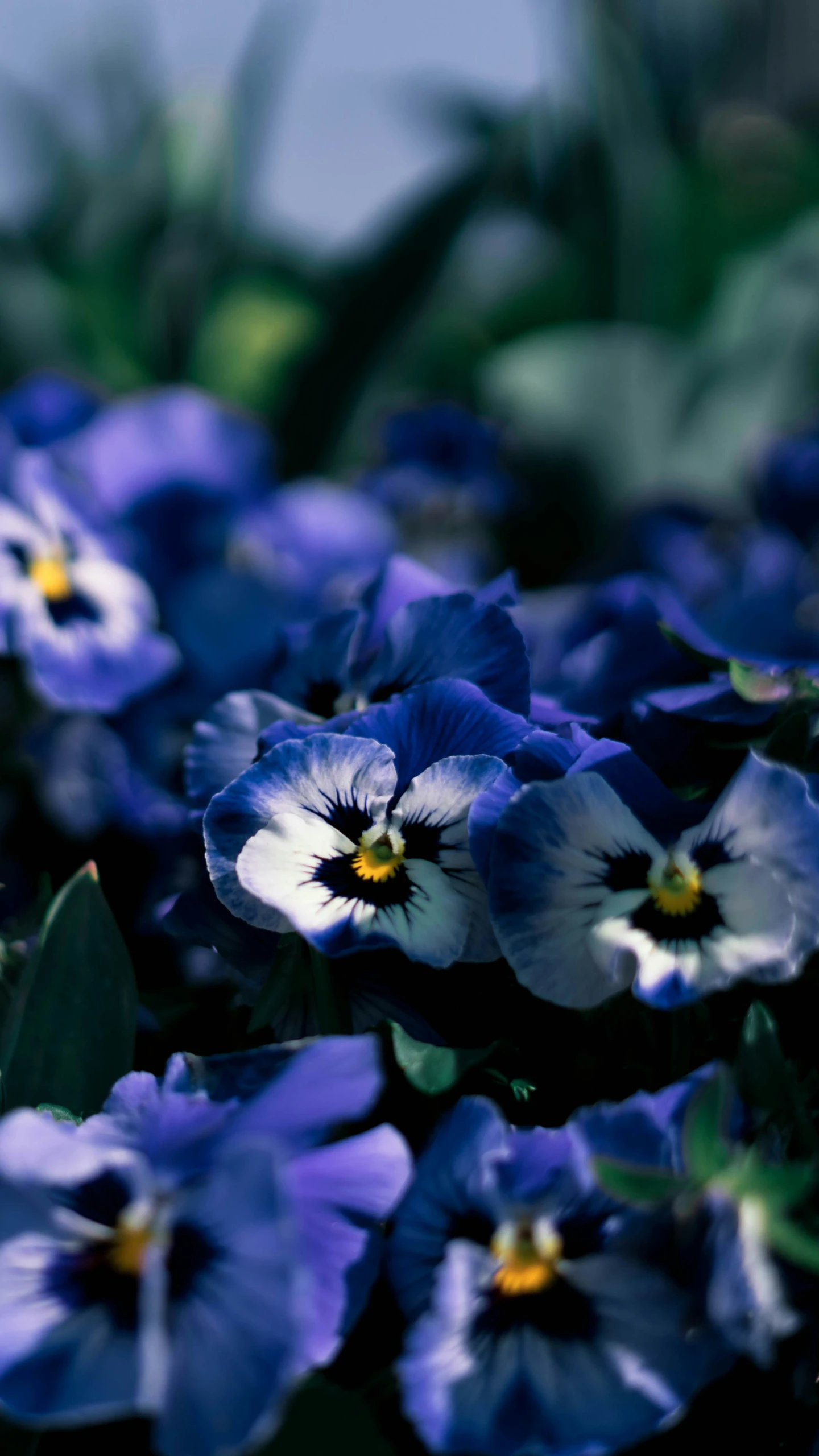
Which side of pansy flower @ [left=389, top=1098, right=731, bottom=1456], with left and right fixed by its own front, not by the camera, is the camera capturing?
front

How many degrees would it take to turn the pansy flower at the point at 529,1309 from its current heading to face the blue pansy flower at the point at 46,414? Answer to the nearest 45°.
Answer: approximately 135° to its right

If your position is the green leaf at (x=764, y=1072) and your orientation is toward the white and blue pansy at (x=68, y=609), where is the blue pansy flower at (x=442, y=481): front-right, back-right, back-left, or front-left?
front-right

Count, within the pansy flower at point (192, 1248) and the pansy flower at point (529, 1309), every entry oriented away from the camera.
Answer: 0

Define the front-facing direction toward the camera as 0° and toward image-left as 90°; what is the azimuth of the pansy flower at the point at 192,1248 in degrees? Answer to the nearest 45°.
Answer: approximately 45°
